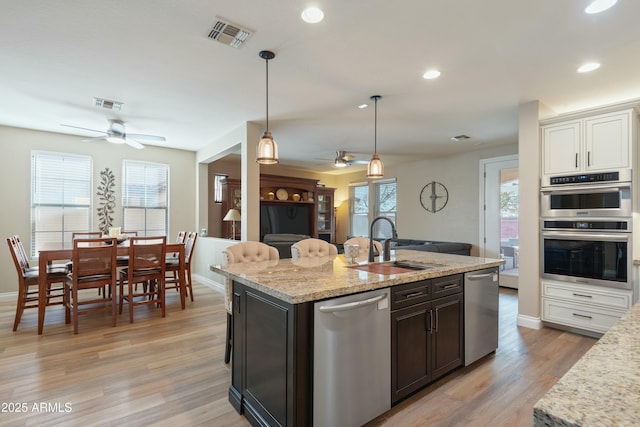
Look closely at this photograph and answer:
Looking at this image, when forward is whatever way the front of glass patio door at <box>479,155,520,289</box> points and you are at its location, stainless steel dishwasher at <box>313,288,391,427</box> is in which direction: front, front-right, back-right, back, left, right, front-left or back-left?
front-left

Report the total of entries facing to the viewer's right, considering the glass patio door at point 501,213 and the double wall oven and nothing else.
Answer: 0

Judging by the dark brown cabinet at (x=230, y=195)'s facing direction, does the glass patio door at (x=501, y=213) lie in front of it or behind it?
in front

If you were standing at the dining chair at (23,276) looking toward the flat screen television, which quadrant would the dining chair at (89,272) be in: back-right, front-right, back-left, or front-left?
front-right

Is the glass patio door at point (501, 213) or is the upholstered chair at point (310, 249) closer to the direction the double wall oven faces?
the upholstered chair

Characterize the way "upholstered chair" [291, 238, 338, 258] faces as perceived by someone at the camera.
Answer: facing the viewer and to the right of the viewer

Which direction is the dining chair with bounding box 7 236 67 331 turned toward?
to the viewer's right

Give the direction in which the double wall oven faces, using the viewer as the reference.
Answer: facing the viewer and to the left of the viewer

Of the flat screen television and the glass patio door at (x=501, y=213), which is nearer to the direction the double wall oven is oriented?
the flat screen television

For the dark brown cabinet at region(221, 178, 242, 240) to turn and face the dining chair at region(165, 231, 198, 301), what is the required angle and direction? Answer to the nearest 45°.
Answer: approximately 45° to its right

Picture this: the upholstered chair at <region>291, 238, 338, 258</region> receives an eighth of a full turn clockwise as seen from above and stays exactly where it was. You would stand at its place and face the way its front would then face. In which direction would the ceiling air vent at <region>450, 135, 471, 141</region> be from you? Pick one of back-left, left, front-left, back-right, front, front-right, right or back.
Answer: back-left

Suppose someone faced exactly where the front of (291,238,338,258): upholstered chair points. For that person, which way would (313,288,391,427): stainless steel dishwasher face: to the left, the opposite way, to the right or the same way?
the same way

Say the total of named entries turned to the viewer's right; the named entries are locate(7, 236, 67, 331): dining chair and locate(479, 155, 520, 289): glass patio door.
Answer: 1

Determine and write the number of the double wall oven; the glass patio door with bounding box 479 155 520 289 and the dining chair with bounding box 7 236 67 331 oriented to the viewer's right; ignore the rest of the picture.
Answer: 1

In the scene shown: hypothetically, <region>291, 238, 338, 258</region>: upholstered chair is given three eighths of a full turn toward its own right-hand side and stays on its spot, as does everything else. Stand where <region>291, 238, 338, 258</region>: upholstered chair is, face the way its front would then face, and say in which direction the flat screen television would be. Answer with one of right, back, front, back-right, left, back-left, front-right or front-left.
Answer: right

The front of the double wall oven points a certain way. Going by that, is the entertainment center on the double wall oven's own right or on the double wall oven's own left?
on the double wall oven's own right

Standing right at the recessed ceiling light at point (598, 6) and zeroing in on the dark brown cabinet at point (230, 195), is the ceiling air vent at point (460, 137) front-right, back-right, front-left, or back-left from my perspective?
front-right

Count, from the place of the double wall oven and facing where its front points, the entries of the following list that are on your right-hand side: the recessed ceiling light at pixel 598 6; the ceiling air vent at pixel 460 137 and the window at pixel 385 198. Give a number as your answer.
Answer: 2
